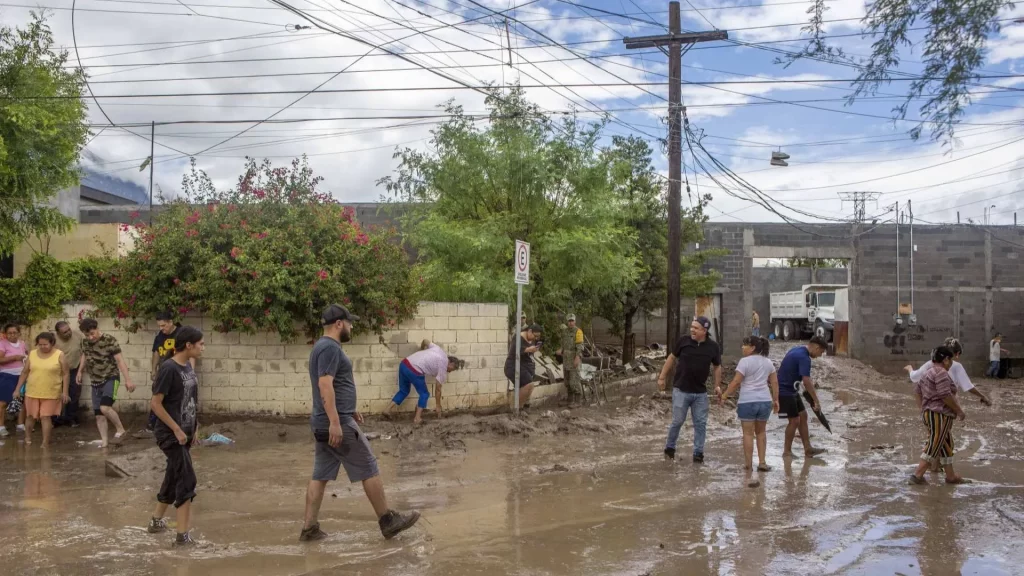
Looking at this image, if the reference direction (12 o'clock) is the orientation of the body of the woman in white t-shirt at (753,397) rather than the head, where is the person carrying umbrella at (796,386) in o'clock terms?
The person carrying umbrella is roughly at 2 o'clock from the woman in white t-shirt.

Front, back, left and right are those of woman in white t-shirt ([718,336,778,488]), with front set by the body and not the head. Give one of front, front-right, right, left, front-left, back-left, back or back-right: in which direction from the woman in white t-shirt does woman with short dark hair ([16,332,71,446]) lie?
front-left

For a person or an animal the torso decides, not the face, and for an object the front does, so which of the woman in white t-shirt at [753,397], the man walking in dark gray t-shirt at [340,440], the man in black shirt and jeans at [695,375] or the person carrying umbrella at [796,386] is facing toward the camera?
the man in black shirt and jeans

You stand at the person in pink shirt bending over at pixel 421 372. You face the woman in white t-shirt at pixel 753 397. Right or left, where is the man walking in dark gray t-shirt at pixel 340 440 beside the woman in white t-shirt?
right

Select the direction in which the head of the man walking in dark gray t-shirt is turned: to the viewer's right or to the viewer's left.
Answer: to the viewer's right

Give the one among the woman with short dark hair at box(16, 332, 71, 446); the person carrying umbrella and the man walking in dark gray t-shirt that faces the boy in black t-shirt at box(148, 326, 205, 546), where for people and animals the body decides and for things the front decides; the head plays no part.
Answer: the woman with short dark hair

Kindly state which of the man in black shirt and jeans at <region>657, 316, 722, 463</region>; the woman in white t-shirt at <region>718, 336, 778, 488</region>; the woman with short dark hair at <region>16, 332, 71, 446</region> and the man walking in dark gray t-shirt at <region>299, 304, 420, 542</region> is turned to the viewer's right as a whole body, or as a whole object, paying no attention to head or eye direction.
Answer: the man walking in dark gray t-shirt

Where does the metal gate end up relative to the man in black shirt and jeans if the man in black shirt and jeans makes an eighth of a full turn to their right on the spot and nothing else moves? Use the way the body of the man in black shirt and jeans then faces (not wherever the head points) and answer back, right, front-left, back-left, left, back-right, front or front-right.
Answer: back-right

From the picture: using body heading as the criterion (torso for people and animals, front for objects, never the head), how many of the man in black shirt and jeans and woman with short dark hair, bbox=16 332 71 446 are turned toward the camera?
2

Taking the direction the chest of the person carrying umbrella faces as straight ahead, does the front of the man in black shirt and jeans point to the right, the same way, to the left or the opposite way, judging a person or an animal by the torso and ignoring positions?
to the right

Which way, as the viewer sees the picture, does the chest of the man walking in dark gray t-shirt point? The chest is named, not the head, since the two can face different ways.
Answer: to the viewer's right

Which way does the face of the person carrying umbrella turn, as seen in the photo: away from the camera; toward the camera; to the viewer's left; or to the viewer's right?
to the viewer's right

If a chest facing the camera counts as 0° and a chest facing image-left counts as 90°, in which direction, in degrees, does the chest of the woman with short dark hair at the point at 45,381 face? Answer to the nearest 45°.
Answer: approximately 0°

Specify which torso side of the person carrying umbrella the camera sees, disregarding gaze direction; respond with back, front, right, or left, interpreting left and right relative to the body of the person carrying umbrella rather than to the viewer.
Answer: right

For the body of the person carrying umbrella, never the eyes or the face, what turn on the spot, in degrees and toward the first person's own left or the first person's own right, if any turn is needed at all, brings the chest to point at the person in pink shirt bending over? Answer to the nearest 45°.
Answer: approximately 180°

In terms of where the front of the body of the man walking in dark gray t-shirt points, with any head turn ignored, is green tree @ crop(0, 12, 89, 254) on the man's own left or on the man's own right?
on the man's own left

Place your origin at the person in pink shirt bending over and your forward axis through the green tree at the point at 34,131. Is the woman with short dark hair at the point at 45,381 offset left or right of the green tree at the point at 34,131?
left

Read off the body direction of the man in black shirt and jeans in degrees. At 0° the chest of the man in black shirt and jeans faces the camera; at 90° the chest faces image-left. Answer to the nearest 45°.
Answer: approximately 0°
